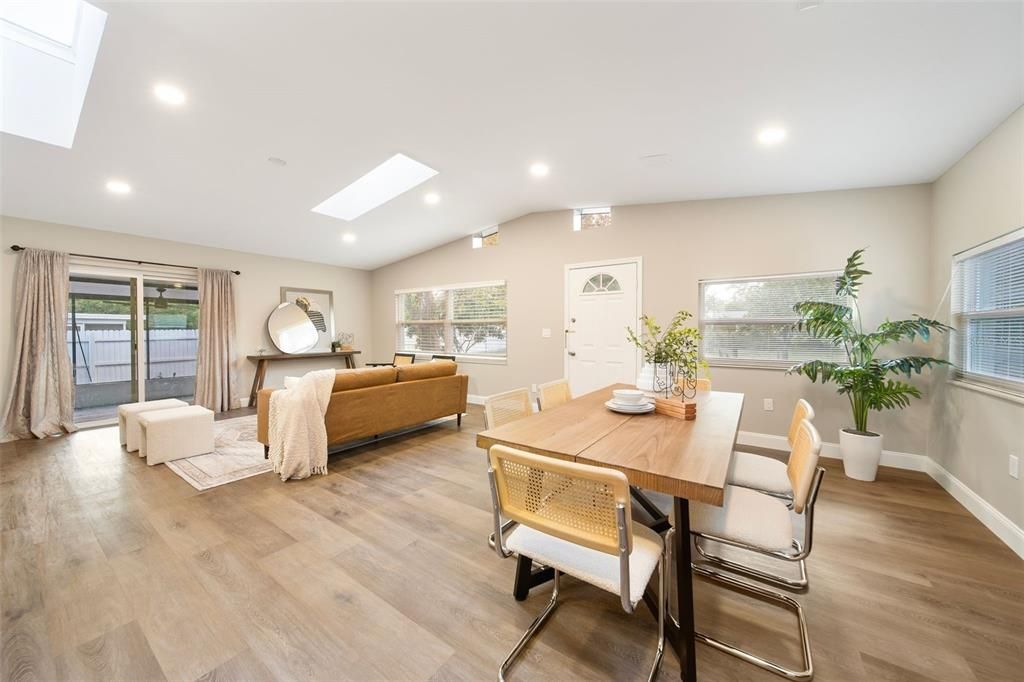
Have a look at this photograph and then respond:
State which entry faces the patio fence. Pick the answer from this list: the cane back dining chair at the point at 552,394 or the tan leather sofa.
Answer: the tan leather sofa

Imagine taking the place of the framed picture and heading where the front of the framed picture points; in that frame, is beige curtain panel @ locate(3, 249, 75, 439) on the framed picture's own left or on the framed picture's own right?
on the framed picture's own right

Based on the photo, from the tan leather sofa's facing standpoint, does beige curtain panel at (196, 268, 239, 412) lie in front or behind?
in front

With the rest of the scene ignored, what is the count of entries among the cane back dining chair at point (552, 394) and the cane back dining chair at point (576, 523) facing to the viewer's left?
0

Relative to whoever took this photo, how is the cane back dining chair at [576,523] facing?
facing away from the viewer and to the right of the viewer

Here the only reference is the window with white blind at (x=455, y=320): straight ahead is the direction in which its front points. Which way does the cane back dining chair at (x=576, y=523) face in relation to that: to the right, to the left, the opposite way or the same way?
the opposite way

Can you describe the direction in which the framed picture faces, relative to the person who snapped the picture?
facing the viewer

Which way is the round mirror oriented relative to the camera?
toward the camera

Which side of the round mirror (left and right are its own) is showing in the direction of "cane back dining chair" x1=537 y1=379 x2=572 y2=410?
front

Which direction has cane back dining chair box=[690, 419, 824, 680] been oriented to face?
to the viewer's left

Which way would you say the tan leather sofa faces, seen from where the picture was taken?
facing away from the viewer and to the left of the viewer

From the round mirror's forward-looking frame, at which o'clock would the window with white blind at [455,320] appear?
The window with white blind is roughly at 10 o'clock from the round mirror.

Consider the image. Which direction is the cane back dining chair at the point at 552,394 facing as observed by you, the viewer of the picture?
facing the viewer and to the right of the viewer

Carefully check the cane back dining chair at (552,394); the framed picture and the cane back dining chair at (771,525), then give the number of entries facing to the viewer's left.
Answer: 1
